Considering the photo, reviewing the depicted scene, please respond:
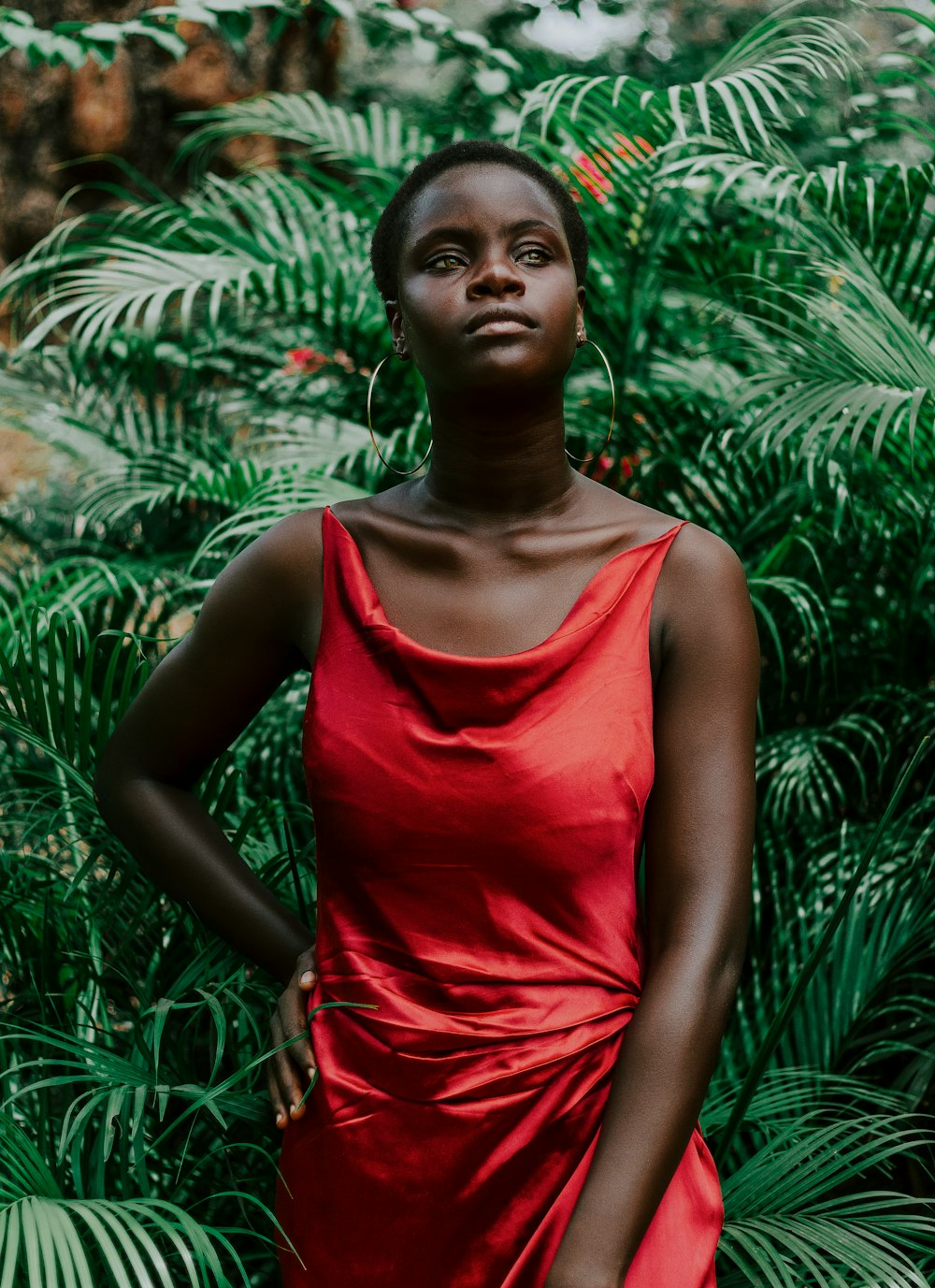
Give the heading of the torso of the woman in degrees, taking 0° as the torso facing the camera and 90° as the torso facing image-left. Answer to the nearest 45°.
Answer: approximately 0°
